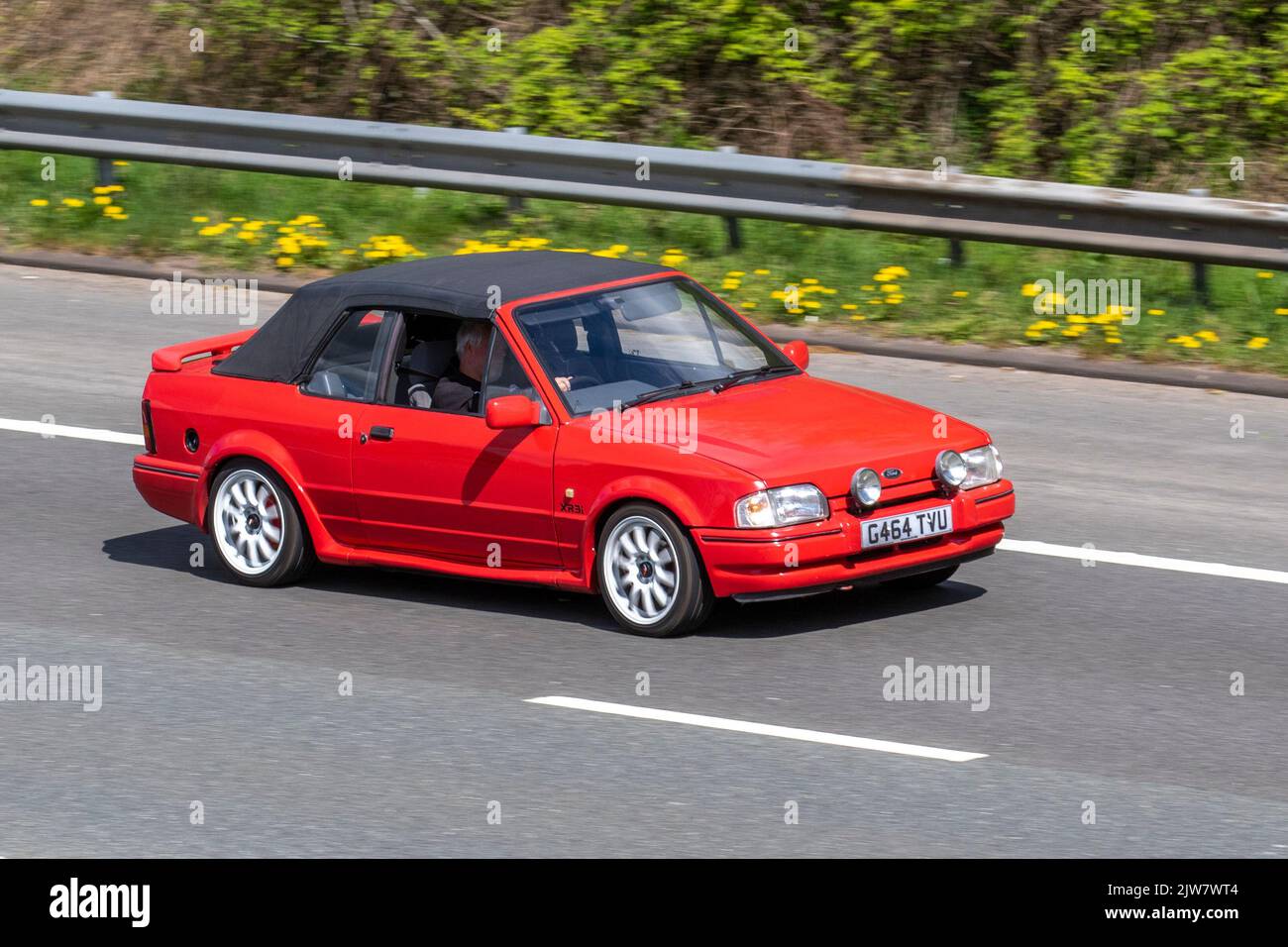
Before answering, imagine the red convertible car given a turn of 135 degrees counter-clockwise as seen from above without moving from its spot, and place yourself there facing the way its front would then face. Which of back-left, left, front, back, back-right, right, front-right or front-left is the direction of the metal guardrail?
front

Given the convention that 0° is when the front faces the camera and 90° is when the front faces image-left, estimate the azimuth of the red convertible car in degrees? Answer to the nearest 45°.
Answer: approximately 315°
